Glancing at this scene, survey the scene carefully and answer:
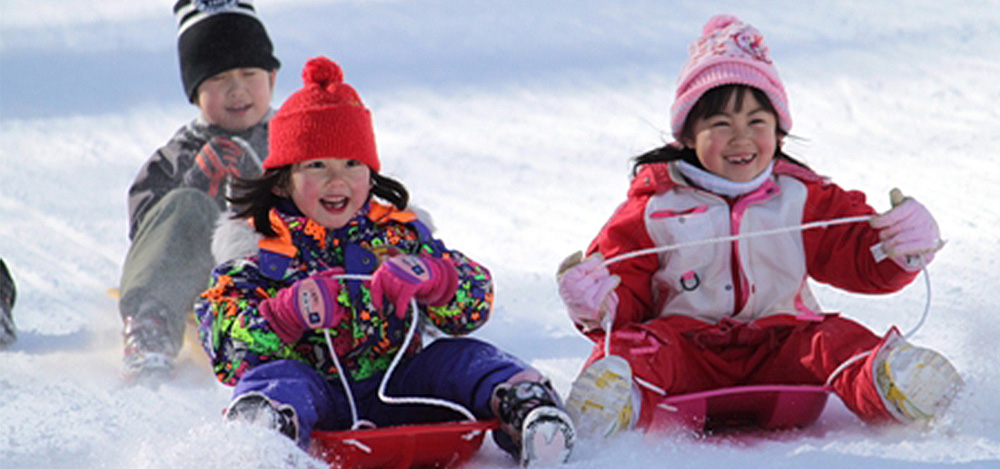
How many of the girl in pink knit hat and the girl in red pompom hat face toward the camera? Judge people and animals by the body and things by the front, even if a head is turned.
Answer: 2

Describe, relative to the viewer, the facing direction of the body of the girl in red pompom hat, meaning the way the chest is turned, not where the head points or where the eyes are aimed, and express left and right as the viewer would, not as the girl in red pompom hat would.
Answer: facing the viewer

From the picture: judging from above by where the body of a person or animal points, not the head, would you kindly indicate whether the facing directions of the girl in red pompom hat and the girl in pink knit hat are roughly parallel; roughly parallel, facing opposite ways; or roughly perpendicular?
roughly parallel

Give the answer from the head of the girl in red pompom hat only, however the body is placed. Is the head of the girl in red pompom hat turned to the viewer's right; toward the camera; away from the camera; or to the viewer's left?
toward the camera

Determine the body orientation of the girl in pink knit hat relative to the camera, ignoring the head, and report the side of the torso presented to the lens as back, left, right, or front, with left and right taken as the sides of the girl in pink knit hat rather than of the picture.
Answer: front

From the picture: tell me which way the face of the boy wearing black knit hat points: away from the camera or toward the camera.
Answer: toward the camera

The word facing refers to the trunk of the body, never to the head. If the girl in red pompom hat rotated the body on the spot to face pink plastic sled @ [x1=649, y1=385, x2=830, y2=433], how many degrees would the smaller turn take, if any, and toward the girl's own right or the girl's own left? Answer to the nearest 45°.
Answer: approximately 90° to the girl's own left

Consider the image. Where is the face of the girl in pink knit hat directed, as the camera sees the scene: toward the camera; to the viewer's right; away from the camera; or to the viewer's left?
toward the camera

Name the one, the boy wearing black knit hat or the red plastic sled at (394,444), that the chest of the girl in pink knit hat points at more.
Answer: the red plastic sled

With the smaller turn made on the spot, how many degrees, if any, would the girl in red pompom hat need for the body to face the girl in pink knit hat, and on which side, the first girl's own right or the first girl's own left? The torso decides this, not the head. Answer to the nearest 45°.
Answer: approximately 90° to the first girl's own left
